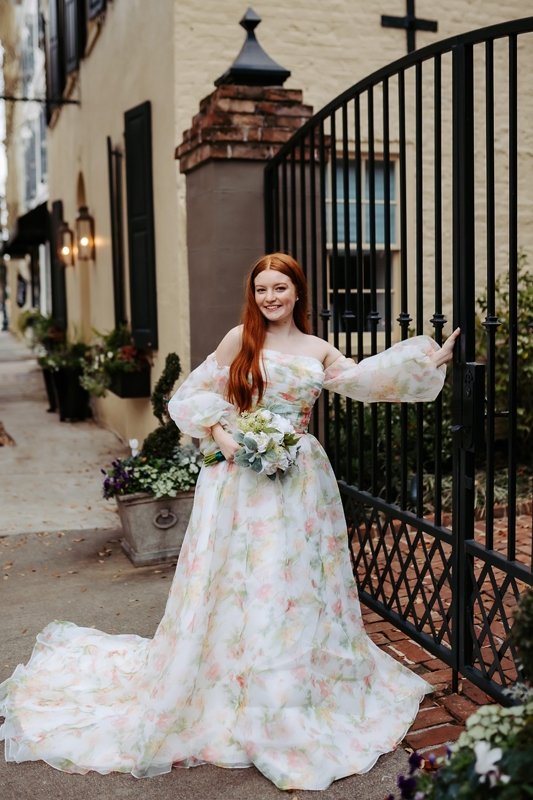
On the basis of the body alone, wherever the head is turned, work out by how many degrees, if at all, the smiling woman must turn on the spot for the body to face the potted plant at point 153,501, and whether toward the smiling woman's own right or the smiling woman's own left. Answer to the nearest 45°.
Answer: approximately 180°

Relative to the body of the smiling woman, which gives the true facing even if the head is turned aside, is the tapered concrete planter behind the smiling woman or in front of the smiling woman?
behind

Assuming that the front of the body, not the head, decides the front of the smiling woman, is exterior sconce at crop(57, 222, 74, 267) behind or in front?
behind

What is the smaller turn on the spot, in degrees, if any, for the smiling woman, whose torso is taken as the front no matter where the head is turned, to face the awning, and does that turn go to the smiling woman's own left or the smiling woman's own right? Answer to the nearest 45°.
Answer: approximately 180°

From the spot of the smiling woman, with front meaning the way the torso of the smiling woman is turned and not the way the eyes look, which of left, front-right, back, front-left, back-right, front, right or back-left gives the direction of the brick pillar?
back

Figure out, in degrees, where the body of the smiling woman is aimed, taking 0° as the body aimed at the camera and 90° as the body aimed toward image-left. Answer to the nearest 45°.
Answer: approximately 0°

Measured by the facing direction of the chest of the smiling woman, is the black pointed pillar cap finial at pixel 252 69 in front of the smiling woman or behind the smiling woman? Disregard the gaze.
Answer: behind

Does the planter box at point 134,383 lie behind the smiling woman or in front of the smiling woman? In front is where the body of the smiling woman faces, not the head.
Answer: behind

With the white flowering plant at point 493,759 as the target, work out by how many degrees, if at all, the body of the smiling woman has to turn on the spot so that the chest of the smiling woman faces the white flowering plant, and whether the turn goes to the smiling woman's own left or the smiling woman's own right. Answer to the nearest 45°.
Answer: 0° — they already face it

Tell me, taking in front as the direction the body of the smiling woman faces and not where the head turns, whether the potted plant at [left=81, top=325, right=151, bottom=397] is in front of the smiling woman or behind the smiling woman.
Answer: behind

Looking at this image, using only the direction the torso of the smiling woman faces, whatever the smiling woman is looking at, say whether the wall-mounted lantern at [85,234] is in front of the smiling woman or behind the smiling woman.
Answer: behind
